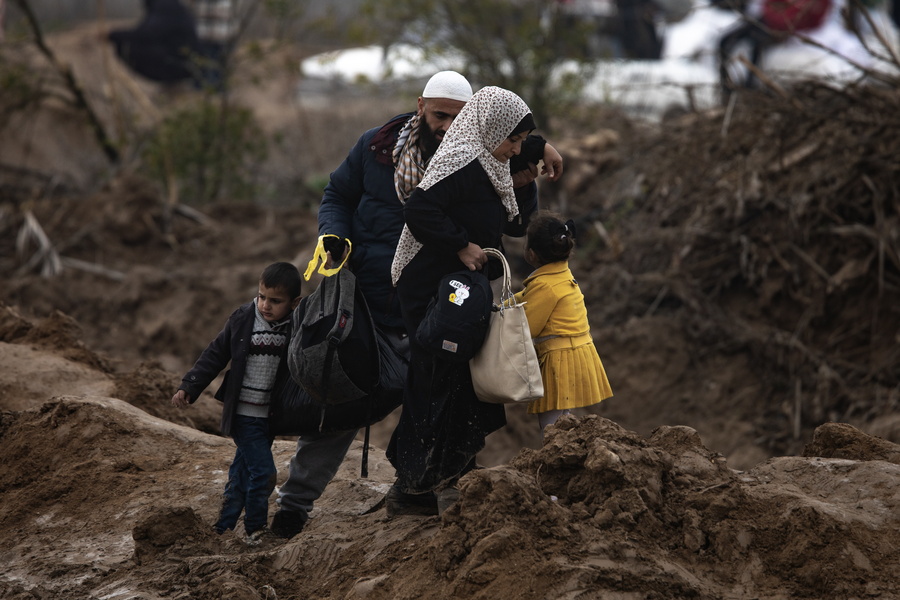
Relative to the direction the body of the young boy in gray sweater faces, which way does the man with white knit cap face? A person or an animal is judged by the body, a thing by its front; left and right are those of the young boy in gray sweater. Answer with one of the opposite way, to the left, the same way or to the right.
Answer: the same way

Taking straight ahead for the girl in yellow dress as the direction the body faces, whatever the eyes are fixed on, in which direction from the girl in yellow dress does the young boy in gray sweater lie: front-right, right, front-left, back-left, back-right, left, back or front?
front-left

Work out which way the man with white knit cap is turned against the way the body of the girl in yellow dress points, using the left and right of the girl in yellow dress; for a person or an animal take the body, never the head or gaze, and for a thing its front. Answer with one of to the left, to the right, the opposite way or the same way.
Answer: the opposite way

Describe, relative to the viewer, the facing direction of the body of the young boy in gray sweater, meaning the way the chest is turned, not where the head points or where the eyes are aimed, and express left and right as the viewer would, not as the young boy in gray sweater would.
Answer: facing the viewer and to the right of the viewer

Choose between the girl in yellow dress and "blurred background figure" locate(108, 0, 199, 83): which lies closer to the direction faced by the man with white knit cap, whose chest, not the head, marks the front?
the girl in yellow dress

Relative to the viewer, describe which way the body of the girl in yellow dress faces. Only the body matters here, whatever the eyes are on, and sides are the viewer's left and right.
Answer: facing away from the viewer and to the left of the viewer

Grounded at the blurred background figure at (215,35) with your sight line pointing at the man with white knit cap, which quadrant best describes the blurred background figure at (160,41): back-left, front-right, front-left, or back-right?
back-right

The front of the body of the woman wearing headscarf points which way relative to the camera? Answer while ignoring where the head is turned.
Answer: to the viewer's right

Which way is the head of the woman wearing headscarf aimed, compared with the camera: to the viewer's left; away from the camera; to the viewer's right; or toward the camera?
to the viewer's right

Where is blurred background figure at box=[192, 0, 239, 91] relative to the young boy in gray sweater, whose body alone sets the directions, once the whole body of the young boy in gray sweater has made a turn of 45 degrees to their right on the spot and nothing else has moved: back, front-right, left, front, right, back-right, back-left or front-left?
back
